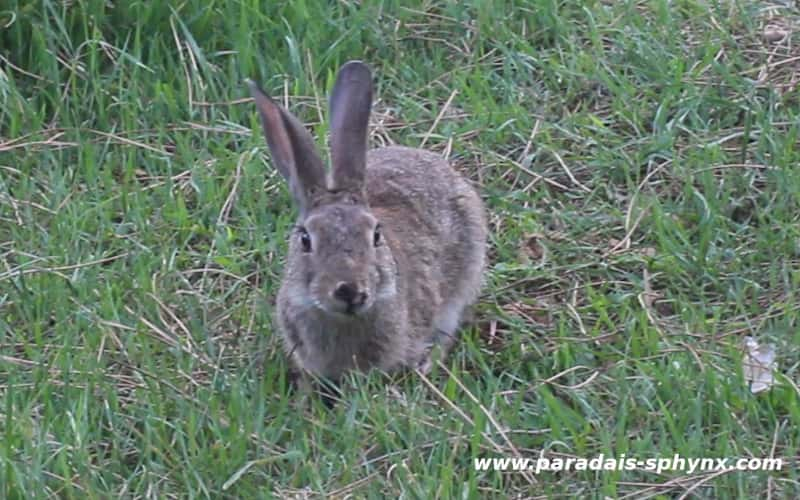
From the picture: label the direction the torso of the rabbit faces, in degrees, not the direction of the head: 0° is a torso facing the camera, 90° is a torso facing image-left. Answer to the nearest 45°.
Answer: approximately 45°

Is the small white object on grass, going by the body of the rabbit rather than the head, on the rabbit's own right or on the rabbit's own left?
on the rabbit's own left
